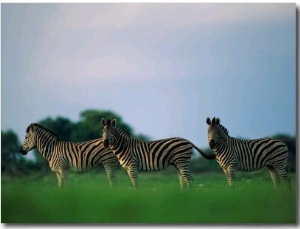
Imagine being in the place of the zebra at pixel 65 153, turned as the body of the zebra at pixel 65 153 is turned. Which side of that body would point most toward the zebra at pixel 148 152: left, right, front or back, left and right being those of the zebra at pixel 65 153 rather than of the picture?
back

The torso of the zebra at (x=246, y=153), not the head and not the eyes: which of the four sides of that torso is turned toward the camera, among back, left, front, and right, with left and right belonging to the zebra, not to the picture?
left

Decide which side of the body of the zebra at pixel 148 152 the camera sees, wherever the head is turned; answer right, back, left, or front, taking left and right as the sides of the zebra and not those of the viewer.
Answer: left

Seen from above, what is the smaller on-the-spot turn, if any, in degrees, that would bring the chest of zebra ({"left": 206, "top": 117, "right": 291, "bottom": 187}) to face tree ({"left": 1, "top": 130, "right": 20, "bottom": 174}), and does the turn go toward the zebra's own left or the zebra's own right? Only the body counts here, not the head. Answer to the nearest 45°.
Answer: approximately 90° to the zebra's own right

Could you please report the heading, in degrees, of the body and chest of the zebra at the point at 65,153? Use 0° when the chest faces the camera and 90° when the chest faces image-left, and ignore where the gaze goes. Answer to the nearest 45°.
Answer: approximately 90°
